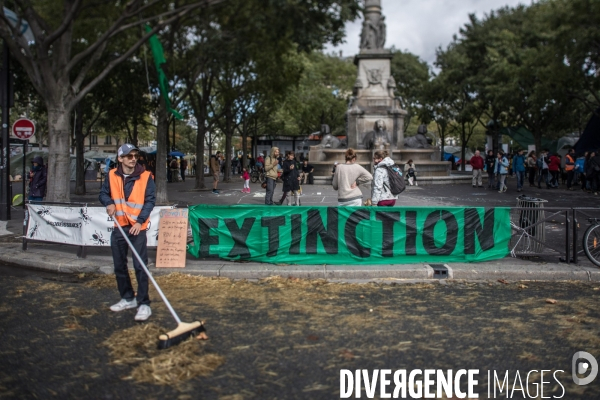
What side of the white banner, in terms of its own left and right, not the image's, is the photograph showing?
front

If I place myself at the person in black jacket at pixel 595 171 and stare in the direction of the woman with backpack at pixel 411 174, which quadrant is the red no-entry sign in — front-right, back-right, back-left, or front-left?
front-left

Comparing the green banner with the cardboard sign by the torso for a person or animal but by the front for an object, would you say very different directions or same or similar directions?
same or similar directions

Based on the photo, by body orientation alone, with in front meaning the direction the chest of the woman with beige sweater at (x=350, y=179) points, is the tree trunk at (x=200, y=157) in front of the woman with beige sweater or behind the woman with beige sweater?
in front

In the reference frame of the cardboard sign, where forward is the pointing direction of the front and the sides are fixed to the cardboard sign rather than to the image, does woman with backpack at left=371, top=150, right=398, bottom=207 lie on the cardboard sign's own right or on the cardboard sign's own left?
on the cardboard sign's own left

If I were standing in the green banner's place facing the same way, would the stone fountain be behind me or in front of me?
behind

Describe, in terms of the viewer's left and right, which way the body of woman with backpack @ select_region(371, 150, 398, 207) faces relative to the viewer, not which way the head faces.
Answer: facing to the left of the viewer

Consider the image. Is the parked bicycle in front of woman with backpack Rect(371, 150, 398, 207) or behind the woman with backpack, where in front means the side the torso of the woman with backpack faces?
behind

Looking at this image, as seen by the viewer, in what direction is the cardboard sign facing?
toward the camera

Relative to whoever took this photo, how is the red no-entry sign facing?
facing the viewer

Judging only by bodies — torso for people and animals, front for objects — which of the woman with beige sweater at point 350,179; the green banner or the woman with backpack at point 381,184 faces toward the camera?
the green banner

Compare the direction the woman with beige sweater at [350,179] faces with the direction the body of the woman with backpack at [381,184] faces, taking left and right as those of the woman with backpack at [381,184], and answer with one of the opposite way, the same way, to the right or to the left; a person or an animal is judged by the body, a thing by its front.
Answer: to the right
